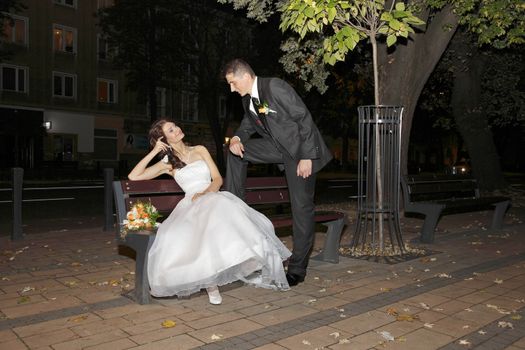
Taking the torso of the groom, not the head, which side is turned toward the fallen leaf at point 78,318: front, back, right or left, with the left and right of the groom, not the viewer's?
front

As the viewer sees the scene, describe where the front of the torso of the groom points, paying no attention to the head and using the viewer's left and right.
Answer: facing the viewer and to the left of the viewer

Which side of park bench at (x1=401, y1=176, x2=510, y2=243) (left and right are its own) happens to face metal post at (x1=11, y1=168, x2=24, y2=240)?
right

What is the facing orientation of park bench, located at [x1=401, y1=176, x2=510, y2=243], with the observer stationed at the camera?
facing the viewer and to the right of the viewer

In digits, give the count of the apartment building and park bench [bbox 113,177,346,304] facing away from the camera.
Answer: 0

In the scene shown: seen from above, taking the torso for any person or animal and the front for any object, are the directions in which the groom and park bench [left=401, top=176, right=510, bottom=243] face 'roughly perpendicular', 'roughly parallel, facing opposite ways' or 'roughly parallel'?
roughly perpendicular

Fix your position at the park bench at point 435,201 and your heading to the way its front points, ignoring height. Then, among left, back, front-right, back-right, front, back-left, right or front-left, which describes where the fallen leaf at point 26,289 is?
right

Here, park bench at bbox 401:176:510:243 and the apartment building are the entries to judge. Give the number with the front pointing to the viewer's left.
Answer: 0

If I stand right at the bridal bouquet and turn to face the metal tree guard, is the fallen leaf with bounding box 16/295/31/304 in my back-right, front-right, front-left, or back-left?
back-left

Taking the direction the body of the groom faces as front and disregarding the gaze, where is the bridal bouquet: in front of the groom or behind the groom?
in front

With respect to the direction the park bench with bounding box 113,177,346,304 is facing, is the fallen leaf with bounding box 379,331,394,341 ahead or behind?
ahead

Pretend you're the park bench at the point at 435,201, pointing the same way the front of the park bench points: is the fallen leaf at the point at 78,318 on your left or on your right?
on your right

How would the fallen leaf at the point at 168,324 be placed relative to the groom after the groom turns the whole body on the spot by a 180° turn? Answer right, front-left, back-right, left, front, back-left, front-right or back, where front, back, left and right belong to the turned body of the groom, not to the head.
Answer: back

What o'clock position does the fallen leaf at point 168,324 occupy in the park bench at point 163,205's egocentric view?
The fallen leaf is roughly at 1 o'clock from the park bench.

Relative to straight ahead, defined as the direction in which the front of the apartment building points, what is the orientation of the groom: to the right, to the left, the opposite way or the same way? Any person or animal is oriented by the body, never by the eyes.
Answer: to the right
